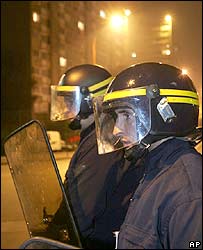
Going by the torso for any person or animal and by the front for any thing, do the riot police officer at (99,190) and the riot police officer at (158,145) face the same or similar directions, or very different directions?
same or similar directions

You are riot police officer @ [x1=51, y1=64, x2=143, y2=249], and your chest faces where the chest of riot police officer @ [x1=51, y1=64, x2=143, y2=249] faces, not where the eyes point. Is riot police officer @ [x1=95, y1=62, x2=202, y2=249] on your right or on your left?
on your left

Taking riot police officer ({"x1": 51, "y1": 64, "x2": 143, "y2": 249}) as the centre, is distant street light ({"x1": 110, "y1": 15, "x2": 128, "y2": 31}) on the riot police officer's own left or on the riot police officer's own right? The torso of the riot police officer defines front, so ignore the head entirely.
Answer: on the riot police officer's own right

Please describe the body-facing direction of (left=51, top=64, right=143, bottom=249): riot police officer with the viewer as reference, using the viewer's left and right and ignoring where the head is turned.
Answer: facing to the left of the viewer

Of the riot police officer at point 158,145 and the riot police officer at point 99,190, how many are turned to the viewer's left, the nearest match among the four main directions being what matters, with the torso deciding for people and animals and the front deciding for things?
2

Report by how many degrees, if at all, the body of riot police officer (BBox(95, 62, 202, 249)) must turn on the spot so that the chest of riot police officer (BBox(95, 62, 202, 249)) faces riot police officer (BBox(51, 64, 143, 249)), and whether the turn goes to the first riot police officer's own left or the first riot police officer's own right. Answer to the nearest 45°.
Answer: approximately 45° to the first riot police officer's own right

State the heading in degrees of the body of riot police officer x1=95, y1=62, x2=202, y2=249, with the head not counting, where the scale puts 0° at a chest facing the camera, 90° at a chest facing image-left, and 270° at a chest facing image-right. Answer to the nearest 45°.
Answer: approximately 90°

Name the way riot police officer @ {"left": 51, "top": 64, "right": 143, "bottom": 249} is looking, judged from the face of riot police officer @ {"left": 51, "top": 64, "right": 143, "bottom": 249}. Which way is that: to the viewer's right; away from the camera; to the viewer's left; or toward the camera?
to the viewer's left

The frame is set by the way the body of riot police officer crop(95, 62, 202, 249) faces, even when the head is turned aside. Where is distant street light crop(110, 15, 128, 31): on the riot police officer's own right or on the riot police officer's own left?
on the riot police officer's own right
